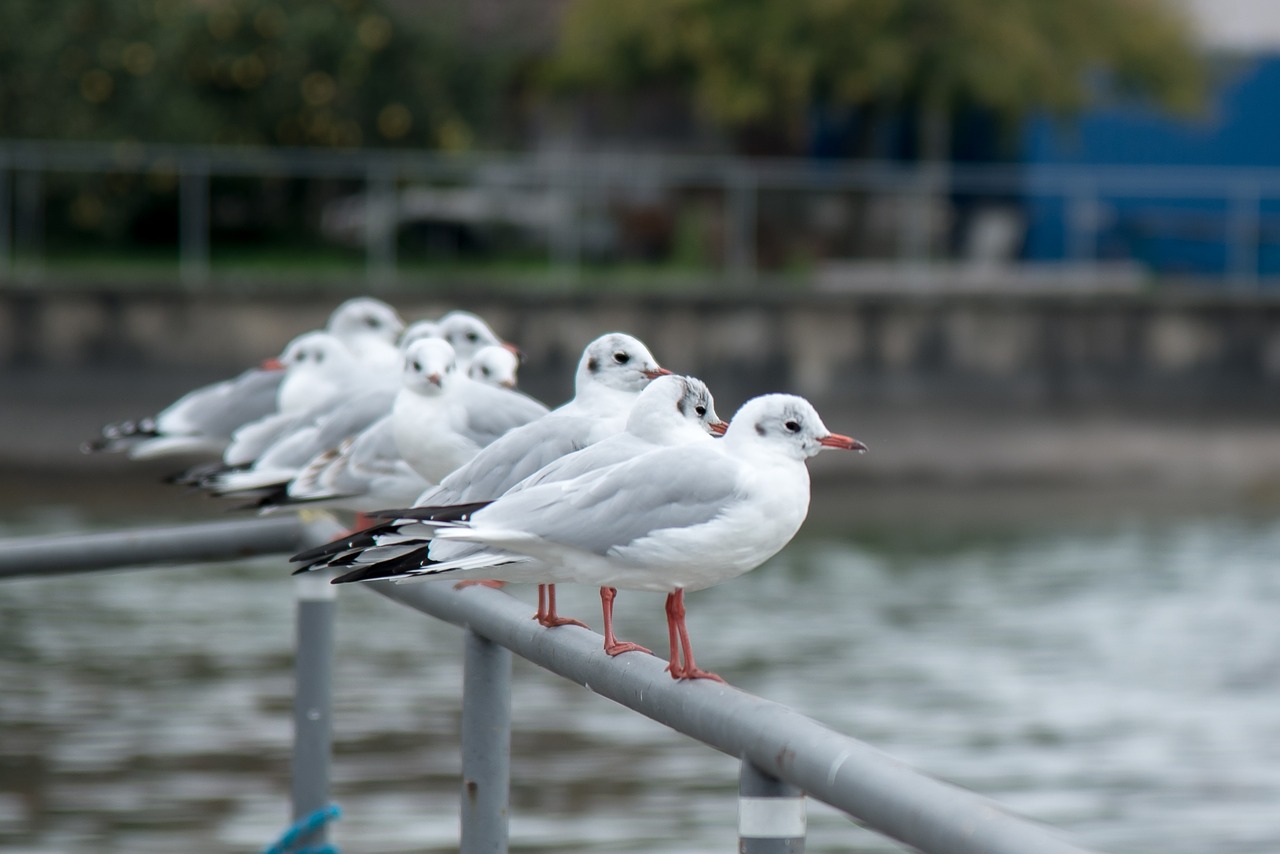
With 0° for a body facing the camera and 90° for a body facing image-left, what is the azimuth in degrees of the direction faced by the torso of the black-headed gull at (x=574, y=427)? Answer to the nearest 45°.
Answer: approximately 270°

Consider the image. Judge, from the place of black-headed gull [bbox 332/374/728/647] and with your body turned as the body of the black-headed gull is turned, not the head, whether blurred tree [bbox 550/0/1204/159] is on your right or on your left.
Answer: on your left

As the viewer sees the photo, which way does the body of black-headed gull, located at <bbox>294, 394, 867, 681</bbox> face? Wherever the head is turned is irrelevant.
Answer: to the viewer's right

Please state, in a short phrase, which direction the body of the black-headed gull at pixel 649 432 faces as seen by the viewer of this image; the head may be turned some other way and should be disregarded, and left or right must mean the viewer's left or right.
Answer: facing to the right of the viewer

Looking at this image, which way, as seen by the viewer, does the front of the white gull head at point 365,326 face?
to the viewer's right

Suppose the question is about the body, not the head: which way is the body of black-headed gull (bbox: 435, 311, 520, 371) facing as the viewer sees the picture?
to the viewer's right

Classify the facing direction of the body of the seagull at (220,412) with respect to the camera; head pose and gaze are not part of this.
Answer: to the viewer's right
